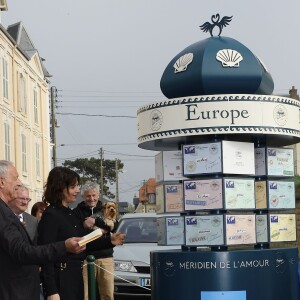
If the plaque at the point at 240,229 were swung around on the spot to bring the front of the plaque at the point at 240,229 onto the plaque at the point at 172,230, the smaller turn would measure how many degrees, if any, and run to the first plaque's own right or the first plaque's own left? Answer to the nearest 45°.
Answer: approximately 135° to the first plaque's own right

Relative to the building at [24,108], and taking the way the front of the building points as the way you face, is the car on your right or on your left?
on your right

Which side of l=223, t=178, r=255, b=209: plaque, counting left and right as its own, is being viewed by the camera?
front

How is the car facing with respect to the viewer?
toward the camera

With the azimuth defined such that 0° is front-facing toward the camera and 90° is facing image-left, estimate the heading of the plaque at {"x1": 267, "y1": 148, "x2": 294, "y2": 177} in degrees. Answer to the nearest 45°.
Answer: approximately 0°

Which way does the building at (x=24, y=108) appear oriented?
to the viewer's right

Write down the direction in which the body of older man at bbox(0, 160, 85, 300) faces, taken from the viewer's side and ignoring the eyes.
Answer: to the viewer's right

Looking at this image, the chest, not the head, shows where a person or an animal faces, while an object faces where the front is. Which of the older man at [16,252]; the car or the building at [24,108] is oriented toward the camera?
the car

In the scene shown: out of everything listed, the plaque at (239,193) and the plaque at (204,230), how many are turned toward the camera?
2

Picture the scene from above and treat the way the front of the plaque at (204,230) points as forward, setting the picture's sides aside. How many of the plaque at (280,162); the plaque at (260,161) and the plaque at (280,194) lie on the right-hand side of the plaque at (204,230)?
0

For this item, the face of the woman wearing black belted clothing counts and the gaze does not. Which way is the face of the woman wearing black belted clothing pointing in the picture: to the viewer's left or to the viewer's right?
to the viewer's right

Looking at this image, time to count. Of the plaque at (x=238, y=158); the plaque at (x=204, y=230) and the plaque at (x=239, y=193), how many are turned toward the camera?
3

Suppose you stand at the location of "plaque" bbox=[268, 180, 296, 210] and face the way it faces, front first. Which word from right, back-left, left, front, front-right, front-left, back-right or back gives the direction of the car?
back-right
